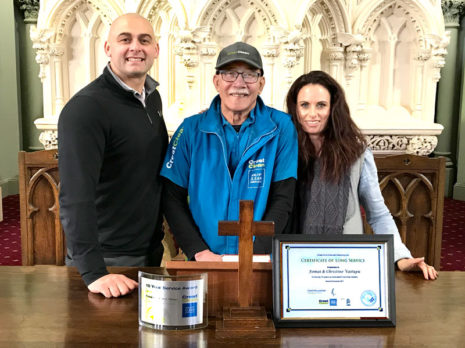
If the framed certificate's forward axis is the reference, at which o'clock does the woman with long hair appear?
The woman with long hair is roughly at 6 o'clock from the framed certificate.

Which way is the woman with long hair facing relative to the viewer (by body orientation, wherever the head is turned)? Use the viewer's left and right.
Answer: facing the viewer

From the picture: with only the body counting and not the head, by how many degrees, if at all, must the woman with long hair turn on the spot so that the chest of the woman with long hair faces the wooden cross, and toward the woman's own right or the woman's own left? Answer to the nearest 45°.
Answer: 0° — they already face it

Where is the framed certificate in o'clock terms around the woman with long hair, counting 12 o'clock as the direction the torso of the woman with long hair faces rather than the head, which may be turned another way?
The framed certificate is roughly at 12 o'clock from the woman with long hair.

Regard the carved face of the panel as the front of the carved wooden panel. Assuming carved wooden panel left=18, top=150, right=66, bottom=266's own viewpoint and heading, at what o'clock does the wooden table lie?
The wooden table is roughly at 12 o'clock from the carved wooden panel.

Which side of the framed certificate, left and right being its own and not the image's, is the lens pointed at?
front

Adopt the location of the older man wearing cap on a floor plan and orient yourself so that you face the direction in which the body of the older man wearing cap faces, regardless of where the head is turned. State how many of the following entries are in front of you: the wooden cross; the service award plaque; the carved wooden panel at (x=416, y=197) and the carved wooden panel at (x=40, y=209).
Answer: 2

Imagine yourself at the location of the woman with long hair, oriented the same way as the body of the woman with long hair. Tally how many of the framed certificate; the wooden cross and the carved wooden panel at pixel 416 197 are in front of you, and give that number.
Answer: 2

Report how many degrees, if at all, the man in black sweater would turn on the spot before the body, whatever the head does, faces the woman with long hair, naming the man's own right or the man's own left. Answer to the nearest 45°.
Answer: approximately 45° to the man's own left

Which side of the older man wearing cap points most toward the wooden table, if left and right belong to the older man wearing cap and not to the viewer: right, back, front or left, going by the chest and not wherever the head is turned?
front

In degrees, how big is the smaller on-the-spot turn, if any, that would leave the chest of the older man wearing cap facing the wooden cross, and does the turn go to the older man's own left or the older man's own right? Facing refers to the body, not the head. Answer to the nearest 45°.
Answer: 0° — they already face it
